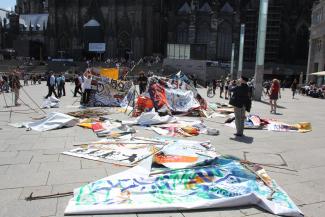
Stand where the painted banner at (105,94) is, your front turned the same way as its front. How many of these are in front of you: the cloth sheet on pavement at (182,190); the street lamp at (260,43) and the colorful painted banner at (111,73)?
1

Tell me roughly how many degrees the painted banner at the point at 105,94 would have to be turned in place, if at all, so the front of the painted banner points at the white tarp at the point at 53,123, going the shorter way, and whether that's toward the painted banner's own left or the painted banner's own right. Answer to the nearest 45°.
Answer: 0° — it already faces it

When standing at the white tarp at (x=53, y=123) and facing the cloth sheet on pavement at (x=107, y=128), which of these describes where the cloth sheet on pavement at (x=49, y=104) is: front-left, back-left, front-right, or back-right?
back-left

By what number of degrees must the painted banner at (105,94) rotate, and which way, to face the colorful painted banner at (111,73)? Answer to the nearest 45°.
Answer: approximately 180°

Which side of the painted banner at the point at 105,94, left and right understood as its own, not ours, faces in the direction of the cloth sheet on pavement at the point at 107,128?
front

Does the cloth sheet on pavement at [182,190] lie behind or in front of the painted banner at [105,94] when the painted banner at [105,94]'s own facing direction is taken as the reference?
in front

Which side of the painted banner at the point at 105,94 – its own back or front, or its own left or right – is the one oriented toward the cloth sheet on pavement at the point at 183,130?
front

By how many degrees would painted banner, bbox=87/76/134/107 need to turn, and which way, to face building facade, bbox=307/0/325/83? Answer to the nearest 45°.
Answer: approximately 135° to its left

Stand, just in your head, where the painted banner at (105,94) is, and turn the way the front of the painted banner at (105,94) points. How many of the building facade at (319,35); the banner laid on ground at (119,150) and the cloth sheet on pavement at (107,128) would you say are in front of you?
2

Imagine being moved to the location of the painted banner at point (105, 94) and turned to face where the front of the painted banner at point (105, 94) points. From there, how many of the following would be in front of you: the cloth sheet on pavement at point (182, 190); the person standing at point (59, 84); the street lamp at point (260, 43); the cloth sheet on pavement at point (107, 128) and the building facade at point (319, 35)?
2

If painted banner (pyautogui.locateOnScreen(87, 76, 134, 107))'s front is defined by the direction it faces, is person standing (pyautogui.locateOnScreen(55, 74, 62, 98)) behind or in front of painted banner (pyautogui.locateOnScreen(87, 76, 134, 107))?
behind

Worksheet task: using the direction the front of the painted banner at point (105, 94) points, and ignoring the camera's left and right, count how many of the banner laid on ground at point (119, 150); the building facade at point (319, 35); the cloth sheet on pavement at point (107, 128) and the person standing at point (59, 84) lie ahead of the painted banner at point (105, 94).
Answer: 2

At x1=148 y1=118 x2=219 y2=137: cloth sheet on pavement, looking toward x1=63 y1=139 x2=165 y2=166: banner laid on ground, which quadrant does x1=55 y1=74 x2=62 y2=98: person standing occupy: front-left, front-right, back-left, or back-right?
back-right

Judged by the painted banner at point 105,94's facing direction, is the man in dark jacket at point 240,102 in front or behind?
in front

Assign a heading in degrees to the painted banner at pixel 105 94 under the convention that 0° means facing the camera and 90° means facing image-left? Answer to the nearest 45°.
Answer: approximately 0°

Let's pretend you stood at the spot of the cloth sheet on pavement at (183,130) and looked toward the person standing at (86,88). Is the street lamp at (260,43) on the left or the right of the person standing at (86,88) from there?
right
